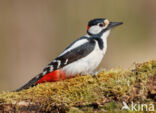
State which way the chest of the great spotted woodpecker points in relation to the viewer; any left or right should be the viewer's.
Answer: facing to the right of the viewer
